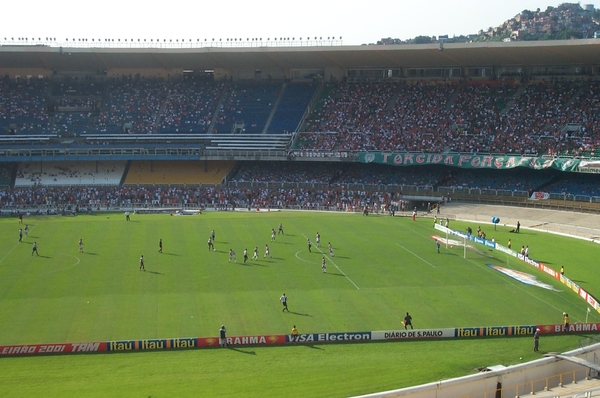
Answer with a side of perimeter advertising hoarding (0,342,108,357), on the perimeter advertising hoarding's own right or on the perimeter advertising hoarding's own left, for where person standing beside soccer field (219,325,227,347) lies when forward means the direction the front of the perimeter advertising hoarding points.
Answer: on the perimeter advertising hoarding's own left

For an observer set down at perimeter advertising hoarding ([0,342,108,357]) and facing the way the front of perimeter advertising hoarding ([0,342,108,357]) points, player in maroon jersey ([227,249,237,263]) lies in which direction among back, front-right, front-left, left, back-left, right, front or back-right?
back-left

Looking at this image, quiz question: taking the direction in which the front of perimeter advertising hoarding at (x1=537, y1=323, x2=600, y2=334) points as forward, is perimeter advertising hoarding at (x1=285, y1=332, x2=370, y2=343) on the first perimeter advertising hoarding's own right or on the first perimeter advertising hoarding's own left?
on the first perimeter advertising hoarding's own right

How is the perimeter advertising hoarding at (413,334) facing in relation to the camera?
toward the camera

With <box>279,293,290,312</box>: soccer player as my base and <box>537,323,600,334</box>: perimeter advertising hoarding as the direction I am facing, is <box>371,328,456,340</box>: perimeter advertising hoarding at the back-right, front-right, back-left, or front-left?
front-right

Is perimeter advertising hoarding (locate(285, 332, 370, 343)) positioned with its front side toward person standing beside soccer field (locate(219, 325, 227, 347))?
no

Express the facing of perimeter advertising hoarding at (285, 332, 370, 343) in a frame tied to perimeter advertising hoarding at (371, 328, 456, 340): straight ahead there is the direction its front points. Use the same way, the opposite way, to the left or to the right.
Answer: the same way

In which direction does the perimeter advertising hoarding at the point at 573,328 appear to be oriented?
toward the camera

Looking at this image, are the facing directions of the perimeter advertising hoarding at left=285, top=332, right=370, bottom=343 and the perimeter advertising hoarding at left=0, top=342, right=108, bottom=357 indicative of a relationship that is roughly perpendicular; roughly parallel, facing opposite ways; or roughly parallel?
roughly parallel

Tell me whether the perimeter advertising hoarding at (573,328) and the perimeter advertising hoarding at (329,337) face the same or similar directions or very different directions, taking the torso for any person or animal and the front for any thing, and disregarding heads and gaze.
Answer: same or similar directions

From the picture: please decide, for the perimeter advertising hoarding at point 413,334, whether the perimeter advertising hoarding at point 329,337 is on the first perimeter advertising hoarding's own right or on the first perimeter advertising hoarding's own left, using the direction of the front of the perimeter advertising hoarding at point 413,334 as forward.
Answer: on the first perimeter advertising hoarding's own right

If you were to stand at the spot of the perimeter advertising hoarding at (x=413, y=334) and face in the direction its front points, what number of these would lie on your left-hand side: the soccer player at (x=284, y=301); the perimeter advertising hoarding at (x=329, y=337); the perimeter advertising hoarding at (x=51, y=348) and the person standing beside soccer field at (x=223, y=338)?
0

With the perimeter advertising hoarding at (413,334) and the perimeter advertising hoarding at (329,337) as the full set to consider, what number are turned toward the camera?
2
